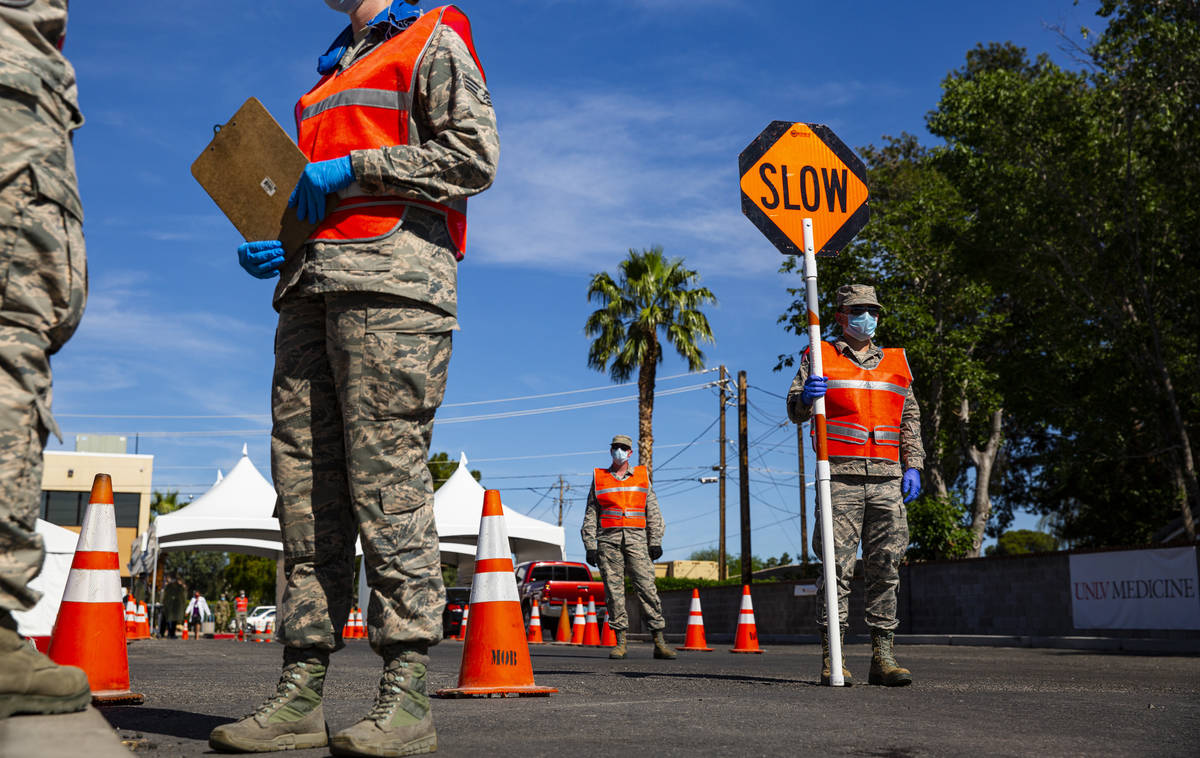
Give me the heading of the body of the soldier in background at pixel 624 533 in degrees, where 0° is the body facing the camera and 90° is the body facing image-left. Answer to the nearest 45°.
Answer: approximately 0°

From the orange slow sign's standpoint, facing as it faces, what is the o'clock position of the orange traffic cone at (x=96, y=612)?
The orange traffic cone is roughly at 2 o'clock from the orange slow sign.

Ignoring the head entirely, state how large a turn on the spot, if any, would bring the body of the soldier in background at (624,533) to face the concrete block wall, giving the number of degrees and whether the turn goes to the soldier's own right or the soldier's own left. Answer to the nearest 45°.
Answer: approximately 135° to the soldier's own left

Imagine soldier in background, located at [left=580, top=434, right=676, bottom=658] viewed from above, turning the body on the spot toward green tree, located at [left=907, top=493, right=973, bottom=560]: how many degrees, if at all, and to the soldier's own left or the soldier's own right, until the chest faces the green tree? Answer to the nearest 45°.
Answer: approximately 135° to the soldier's own left

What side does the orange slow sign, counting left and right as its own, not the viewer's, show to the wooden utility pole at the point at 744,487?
back

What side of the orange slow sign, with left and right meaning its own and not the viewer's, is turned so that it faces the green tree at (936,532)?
back

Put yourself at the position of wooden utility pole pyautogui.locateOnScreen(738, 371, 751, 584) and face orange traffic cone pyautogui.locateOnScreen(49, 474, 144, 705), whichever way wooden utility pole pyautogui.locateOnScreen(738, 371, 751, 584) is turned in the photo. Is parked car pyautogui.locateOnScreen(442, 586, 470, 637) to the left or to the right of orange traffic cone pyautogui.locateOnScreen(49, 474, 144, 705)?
right

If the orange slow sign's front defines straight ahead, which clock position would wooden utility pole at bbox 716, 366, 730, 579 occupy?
The wooden utility pole is roughly at 6 o'clock from the orange slow sign.

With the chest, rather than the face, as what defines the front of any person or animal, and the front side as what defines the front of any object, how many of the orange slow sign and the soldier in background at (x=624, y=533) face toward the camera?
2
